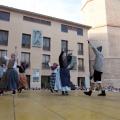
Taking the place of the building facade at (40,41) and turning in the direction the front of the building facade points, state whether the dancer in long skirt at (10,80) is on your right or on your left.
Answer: on your right

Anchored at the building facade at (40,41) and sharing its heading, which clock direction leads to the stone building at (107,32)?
The stone building is roughly at 10 o'clock from the building facade.

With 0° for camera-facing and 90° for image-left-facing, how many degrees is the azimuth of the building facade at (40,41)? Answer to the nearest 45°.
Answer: approximately 315°

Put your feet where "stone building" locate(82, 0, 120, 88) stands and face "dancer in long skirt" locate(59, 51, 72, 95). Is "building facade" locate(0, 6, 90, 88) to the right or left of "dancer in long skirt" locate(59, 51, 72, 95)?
right

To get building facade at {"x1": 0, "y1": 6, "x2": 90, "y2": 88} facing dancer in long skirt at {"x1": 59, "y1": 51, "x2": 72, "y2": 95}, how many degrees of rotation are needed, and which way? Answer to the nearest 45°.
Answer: approximately 45° to its right

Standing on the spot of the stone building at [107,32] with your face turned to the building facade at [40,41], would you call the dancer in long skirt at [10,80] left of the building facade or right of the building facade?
left
